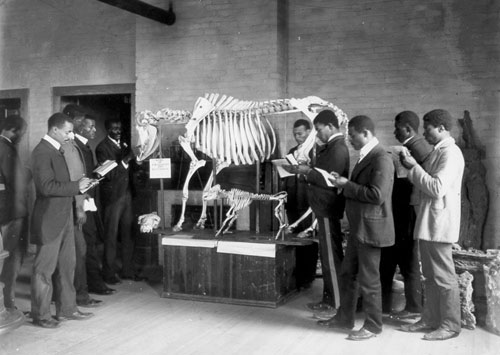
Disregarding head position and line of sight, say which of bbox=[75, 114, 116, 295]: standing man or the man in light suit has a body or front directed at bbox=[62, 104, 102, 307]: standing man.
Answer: the man in light suit

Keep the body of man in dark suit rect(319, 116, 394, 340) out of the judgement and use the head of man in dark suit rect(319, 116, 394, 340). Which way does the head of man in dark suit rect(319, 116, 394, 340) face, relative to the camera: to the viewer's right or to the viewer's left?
to the viewer's left

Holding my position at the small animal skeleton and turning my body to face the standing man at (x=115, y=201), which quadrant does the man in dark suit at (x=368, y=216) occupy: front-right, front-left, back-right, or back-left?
back-left

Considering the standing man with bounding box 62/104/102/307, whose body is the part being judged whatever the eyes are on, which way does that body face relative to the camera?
to the viewer's right

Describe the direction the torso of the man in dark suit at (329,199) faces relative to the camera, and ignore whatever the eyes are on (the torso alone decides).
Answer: to the viewer's left

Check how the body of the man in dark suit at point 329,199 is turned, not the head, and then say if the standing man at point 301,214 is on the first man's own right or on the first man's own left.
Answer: on the first man's own right

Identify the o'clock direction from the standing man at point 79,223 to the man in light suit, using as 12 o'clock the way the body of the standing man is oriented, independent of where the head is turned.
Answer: The man in light suit is roughly at 1 o'clock from the standing man.

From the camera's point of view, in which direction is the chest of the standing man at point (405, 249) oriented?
to the viewer's left

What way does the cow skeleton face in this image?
to the viewer's left

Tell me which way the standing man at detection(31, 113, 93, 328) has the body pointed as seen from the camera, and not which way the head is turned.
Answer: to the viewer's right

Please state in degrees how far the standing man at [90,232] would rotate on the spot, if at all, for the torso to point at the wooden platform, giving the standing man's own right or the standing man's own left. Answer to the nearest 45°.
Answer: approximately 45° to the standing man's own right

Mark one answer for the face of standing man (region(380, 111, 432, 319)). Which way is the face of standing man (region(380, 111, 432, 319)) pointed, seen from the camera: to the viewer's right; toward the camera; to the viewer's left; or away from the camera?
to the viewer's left

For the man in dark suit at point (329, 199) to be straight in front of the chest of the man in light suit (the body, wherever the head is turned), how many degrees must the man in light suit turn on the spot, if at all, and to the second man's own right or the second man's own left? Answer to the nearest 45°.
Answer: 0° — they already face them
